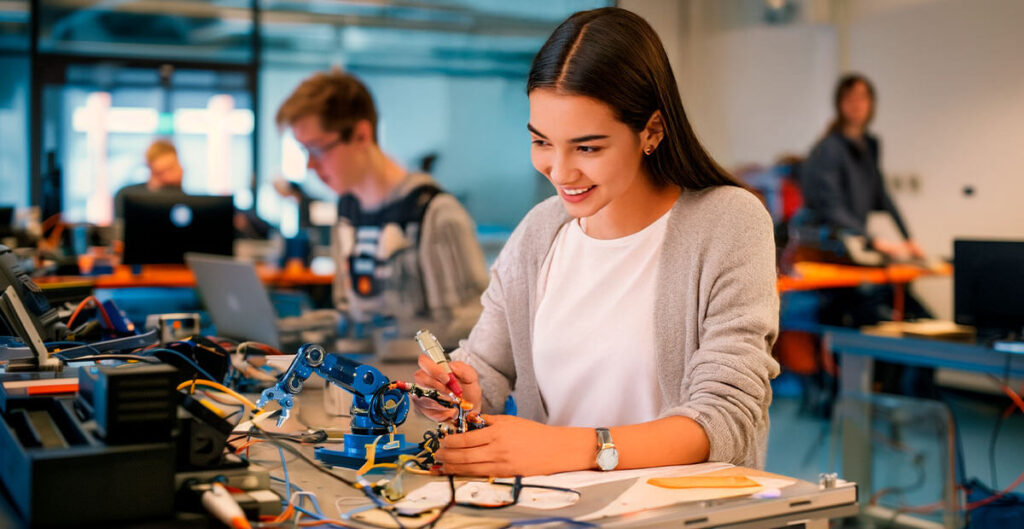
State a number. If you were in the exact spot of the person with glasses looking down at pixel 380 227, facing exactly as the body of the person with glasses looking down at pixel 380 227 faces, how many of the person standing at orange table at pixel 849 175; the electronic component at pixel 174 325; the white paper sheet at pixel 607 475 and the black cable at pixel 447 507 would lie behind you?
1

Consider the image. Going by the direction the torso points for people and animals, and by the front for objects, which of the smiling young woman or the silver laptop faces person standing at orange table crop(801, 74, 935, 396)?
the silver laptop

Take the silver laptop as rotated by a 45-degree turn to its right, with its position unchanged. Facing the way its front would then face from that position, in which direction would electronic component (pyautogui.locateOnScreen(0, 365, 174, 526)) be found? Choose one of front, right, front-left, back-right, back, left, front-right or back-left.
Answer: right

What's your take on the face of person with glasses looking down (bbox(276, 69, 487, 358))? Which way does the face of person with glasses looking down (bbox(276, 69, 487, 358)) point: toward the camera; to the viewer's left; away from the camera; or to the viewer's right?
to the viewer's left

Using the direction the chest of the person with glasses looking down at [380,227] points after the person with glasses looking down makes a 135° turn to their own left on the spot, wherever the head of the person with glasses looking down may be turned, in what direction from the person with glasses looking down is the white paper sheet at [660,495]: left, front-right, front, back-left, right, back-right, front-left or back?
right

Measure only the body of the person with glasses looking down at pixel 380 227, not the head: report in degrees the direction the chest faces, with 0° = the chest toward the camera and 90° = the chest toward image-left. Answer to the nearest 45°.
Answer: approximately 45°

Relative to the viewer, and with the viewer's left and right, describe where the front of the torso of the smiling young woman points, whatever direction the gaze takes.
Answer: facing the viewer and to the left of the viewer

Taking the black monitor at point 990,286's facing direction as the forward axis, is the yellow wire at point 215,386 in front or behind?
in front

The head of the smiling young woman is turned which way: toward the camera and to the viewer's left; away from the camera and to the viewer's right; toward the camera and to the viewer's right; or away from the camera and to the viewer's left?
toward the camera and to the viewer's left

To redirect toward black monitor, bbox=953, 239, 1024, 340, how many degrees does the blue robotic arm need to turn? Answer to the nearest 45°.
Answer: approximately 135° to its right

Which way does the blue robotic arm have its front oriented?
to the viewer's left

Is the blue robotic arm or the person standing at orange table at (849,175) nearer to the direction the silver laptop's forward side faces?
the person standing at orange table

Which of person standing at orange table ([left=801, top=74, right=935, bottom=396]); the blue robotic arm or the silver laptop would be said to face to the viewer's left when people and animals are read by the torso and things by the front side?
the blue robotic arm

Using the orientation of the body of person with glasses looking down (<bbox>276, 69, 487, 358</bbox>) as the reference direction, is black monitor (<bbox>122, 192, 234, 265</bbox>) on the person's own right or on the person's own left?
on the person's own right

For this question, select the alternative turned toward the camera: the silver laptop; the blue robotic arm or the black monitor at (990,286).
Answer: the black monitor
